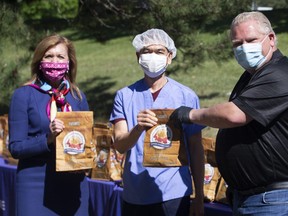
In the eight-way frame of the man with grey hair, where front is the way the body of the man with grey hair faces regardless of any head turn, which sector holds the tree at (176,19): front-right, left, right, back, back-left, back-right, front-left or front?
right

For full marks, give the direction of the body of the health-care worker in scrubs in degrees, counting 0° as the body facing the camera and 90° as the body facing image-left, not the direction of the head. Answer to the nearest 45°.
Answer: approximately 0°

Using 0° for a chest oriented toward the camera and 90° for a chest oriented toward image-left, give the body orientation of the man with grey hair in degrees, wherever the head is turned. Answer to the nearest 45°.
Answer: approximately 90°

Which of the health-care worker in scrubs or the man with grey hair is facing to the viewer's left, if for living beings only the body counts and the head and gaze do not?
the man with grey hair

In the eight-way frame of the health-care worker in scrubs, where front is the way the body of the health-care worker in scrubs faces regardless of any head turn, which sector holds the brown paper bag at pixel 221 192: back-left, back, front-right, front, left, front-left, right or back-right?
back-left

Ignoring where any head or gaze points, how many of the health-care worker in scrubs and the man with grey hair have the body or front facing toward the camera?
1

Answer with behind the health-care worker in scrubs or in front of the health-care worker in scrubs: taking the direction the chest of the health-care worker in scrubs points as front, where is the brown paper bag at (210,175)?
behind

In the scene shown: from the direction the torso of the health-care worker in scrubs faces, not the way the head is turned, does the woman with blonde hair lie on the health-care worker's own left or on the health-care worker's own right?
on the health-care worker's own right

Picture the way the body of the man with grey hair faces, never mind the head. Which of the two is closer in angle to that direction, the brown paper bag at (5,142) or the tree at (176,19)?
the brown paper bag

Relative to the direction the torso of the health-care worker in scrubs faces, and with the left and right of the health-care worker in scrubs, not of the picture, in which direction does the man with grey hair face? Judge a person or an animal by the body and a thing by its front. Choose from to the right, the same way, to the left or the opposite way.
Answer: to the right

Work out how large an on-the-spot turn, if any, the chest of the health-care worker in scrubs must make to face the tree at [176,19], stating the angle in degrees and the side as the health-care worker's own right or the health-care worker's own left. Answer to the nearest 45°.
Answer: approximately 180°

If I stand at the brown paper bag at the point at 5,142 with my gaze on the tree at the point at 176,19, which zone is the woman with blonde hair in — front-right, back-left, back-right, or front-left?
back-right
